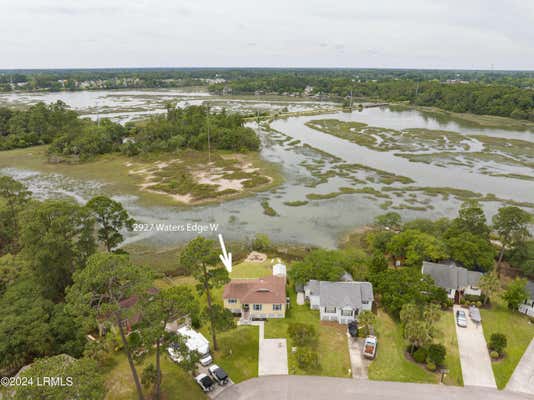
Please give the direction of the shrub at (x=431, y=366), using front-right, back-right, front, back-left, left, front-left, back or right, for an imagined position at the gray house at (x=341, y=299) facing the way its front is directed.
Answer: front-left

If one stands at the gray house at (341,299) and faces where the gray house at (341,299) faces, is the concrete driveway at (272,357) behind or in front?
in front

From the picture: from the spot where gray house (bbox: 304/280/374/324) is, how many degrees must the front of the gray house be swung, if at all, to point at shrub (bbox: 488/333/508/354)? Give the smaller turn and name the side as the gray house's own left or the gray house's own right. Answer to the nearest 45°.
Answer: approximately 90° to the gray house's own left

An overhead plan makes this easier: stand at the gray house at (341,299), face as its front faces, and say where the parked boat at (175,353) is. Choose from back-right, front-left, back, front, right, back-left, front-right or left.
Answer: front-right

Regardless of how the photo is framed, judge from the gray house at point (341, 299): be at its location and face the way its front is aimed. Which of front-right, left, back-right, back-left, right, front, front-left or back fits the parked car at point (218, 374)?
front-right

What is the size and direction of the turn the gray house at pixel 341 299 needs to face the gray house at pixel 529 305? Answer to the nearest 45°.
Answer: approximately 90° to its left

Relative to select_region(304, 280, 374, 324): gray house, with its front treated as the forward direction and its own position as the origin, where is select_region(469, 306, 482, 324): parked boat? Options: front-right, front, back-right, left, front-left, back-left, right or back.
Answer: left

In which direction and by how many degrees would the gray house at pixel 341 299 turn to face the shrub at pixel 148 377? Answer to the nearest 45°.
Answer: approximately 45° to its right

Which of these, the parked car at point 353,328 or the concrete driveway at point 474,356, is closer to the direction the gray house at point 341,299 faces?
the parked car

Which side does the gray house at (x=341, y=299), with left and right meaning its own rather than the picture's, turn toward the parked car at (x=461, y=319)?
left

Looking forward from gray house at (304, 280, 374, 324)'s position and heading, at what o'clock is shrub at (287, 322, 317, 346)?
The shrub is roughly at 1 o'clock from the gray house.

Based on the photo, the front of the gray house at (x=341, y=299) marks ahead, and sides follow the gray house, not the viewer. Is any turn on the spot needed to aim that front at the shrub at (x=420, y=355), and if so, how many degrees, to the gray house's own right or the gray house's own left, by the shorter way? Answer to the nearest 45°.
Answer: approximately 45° to the gray house's own left

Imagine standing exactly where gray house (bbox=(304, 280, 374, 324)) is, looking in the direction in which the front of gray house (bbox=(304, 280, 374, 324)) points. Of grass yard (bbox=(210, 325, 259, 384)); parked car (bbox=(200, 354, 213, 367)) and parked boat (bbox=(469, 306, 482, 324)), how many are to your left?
1

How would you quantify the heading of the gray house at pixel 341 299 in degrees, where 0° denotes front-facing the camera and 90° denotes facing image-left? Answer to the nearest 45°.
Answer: approximately 0°

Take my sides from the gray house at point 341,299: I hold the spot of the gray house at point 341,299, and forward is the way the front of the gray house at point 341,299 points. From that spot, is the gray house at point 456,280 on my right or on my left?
on my left
